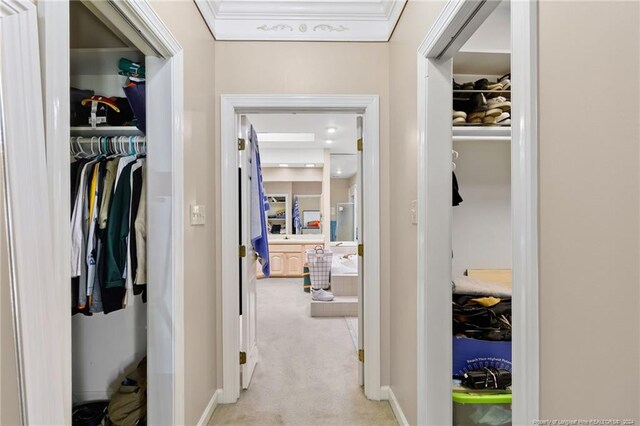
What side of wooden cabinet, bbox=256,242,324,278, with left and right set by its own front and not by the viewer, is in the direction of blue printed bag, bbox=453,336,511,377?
front

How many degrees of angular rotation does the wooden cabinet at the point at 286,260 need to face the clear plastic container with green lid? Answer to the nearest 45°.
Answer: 0° — it already faces it

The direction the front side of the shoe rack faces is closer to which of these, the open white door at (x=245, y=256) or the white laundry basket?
the open white door

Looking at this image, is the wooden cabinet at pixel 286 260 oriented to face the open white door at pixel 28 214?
yes

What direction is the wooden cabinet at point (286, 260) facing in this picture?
toward the camera

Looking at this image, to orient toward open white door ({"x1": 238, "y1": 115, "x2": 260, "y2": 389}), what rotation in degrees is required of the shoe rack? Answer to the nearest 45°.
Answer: approximately 90° to its right

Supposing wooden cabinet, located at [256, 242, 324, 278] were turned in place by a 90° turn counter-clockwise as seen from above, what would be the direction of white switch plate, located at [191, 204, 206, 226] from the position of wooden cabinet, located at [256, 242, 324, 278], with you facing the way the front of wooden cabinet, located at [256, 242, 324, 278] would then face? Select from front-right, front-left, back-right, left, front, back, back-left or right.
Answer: right
